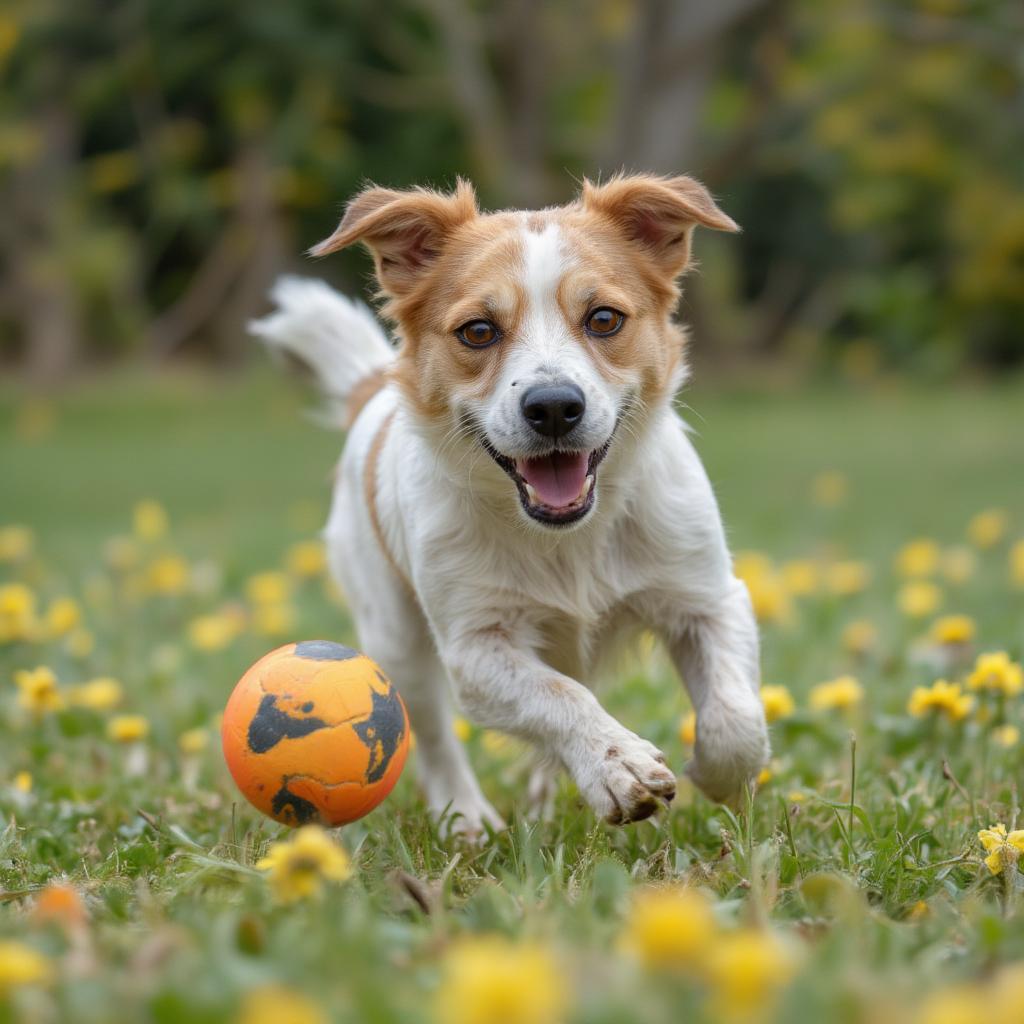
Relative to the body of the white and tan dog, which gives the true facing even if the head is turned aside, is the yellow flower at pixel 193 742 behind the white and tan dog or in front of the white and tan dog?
behind

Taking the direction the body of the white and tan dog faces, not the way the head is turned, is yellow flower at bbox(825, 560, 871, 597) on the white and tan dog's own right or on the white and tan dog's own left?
on the white and tan dog's own left

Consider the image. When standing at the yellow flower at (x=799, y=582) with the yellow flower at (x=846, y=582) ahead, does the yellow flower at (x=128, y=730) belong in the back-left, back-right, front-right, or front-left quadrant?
back-right

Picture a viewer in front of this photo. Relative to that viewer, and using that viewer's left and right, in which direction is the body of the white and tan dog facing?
facing the viewer and to the right of the viewer

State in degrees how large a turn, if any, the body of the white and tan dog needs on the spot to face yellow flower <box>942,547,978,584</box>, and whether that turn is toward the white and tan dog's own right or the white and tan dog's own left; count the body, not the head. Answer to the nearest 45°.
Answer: approximately 90° to the white and tan dog's own left

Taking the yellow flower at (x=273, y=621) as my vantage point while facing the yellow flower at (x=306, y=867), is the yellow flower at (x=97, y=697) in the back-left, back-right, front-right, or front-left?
front-right

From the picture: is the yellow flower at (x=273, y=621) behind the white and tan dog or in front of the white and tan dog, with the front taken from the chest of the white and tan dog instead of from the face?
behind

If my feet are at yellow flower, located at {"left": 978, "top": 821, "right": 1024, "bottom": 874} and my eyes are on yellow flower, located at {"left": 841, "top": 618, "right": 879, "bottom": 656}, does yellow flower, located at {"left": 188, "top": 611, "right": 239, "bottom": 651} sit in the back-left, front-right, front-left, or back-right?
front-left
